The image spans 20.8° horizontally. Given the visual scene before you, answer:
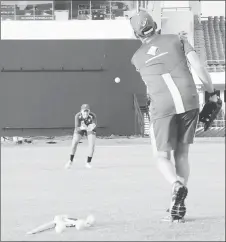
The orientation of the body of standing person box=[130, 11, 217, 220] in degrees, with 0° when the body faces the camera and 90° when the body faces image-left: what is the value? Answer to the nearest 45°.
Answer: approximately 180°

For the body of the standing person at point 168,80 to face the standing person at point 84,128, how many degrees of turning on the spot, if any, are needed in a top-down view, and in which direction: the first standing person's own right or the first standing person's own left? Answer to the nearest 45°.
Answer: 0° — they already face them

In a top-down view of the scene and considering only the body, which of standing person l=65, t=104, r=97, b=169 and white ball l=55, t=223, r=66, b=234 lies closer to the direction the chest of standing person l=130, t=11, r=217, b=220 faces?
the standing person

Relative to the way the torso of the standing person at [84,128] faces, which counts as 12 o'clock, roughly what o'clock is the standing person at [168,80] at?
the standing person at [168,80] is roughly at 12 o'clock from the standing person at [84,128].

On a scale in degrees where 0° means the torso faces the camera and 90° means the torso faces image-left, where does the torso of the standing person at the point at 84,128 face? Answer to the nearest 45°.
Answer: approximately 0°

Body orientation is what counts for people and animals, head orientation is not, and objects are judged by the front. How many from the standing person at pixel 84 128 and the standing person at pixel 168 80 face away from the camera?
1

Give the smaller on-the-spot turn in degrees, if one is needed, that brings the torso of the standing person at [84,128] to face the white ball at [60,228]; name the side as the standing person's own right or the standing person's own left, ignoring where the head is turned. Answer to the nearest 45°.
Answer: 0° — they already face it

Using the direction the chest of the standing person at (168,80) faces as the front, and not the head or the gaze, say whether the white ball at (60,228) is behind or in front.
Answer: behind

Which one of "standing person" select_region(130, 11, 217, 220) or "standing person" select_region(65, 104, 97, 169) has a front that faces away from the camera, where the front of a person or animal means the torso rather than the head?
"standing person" select_region(130, 11, 217, 220)

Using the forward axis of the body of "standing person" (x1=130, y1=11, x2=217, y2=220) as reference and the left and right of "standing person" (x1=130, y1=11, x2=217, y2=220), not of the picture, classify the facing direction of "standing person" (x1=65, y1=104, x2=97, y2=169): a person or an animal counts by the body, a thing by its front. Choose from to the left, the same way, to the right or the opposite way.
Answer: the opposite way

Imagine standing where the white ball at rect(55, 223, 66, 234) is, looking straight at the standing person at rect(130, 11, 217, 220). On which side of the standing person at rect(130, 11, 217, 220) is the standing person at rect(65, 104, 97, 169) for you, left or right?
left

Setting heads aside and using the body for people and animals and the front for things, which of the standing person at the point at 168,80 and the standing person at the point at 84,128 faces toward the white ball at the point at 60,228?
the standing person at the point at 84,128
